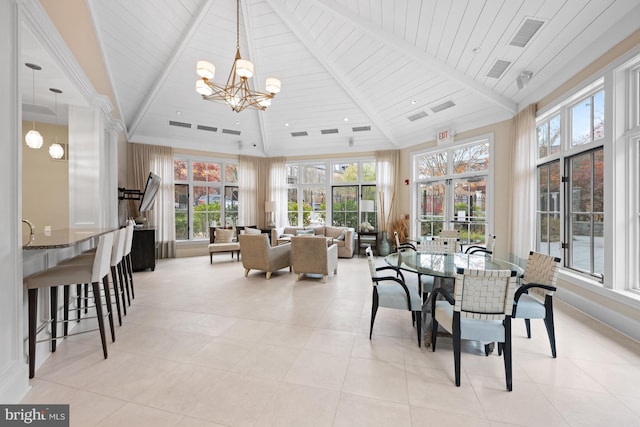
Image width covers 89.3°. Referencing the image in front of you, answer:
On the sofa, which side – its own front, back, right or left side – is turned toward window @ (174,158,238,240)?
right

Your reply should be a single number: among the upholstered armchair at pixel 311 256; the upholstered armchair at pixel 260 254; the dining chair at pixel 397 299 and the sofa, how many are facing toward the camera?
1

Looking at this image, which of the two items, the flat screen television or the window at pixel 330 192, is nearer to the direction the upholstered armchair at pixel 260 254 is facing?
the window

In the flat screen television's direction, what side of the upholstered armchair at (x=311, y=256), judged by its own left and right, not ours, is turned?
left

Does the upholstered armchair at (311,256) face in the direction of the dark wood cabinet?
no

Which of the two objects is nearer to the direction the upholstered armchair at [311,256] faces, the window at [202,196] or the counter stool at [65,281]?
the window

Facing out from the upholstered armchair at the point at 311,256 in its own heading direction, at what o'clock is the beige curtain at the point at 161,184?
The beige curtain is roughly at 10 o'clock from the upholstered armchair.

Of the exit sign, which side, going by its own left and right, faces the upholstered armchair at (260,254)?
front

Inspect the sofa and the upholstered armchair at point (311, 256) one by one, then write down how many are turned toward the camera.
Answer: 1

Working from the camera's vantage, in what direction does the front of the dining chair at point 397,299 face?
facing to the right of the viewer

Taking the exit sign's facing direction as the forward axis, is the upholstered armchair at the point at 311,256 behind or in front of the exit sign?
in front

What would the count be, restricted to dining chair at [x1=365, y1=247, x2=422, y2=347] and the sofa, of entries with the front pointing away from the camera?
0

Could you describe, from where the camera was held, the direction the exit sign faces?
facing the viewer and to the left of the viewer

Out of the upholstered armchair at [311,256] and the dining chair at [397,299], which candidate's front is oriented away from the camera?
the upholstered armchair

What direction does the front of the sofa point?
toward the camera

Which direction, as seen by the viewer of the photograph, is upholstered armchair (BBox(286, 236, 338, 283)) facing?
facing away from the viewer

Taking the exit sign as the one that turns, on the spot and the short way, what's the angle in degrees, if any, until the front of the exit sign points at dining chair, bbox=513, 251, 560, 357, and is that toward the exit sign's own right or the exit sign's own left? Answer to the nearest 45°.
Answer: approximately 45° to the exit sign's own left

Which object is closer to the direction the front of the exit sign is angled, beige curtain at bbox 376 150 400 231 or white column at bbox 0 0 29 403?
the white column

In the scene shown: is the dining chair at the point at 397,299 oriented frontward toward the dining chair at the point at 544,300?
yes

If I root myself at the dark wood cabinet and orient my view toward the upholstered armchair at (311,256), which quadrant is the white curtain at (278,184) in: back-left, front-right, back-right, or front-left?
front-left
